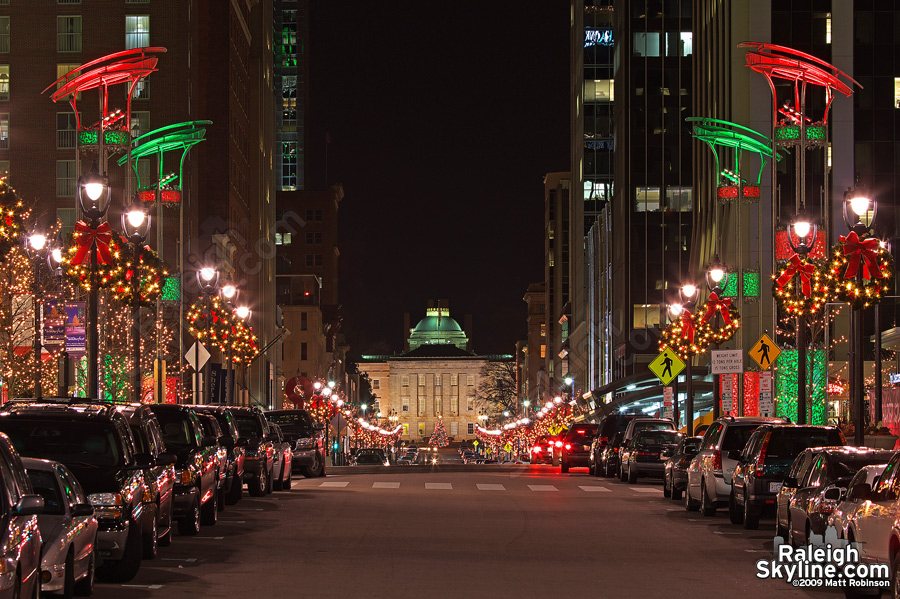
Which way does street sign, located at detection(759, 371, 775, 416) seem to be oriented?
toward the camera

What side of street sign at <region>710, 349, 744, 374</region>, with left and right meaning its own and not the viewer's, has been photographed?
front

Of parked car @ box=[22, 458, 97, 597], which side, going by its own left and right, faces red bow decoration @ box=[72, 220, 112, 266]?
back

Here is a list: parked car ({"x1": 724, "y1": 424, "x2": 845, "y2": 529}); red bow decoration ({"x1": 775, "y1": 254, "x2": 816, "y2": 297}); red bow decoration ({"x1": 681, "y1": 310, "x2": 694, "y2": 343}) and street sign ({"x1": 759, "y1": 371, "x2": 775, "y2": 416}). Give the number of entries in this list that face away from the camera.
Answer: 1

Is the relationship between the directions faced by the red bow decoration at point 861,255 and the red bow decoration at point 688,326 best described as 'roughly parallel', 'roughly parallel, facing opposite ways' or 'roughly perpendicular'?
roughly parallel

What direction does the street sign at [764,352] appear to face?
toward the camera

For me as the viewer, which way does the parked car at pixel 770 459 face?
facing away from the viewer

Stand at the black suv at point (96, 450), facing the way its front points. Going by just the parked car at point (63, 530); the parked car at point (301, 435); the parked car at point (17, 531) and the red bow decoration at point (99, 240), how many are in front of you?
2

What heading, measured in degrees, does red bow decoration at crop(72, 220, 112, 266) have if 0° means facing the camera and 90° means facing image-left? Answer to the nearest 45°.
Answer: approximately 0°

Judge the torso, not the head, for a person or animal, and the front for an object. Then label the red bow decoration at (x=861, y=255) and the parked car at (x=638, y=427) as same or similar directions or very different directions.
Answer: very different directions

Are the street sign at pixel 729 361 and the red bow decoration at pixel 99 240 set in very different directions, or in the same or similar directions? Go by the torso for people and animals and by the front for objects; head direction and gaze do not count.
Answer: same or similar directions
